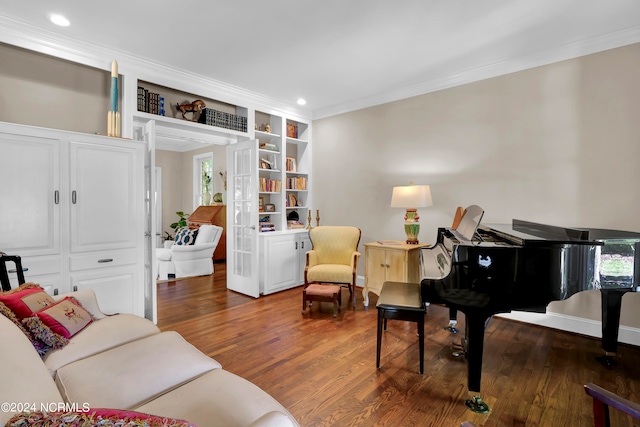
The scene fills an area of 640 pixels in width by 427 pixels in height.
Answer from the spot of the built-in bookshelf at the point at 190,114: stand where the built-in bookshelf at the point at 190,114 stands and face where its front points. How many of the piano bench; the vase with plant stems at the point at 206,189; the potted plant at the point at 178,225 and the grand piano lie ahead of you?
2

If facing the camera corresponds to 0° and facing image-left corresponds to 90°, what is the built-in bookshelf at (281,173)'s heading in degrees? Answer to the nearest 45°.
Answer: approximately 315°

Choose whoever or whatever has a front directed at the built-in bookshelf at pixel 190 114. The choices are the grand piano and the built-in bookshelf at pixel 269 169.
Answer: the grand piano

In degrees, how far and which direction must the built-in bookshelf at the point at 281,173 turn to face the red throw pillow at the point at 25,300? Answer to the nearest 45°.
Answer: approximately 90° to its right

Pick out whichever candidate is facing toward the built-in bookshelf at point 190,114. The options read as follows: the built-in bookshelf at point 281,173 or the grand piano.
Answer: the grand piano

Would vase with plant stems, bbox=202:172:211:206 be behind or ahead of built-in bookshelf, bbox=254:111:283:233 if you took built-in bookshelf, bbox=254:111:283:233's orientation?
behind

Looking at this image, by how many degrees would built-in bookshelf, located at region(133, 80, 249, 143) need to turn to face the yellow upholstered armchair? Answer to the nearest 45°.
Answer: approximately 45° to its left

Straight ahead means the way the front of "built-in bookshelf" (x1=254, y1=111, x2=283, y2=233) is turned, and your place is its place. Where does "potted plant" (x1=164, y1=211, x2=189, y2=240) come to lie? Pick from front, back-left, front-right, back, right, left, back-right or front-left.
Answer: back

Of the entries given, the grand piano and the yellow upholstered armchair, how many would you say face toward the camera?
1

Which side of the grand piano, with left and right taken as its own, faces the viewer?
left

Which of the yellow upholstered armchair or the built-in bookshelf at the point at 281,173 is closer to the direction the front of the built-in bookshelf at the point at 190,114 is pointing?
the yellow upholstered armchair

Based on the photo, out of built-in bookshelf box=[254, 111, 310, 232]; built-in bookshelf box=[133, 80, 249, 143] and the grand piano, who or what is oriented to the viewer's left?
the grand piano
